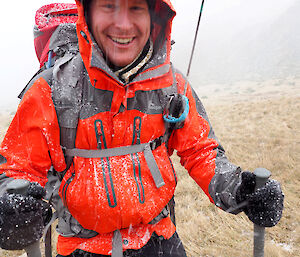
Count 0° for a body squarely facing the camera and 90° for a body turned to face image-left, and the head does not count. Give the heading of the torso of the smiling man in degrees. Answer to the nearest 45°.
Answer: approximately 0°
